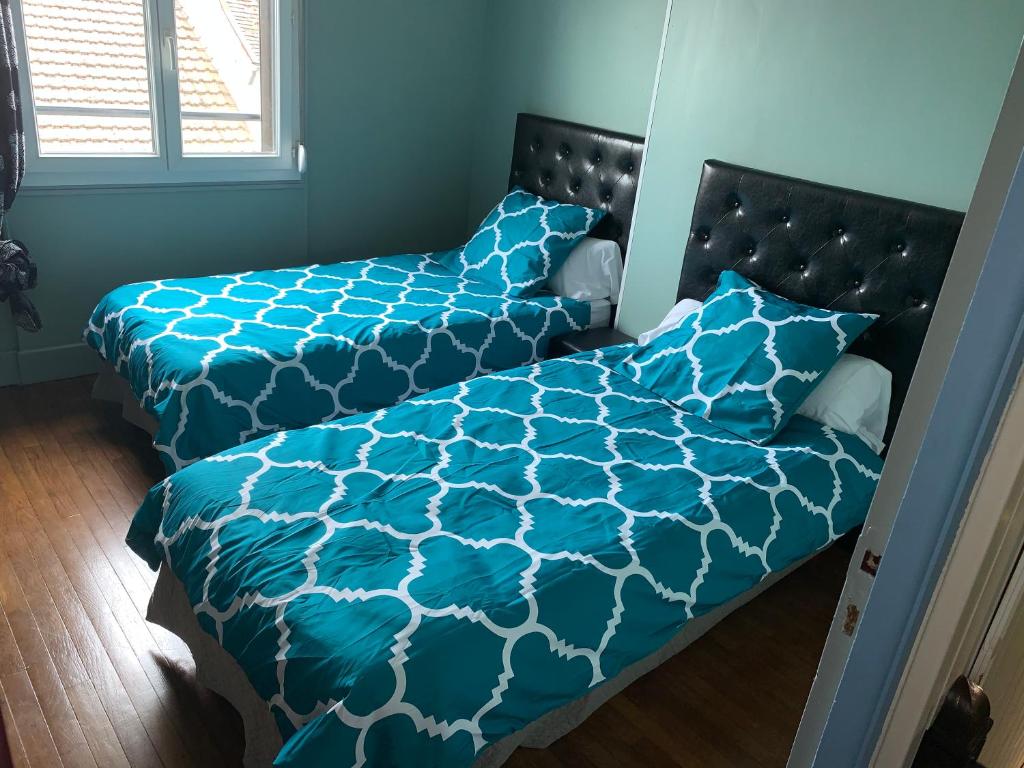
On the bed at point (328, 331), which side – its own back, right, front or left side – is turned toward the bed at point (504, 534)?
left

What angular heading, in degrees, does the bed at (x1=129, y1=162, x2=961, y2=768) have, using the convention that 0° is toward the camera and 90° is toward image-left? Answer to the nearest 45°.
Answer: approximately 45°

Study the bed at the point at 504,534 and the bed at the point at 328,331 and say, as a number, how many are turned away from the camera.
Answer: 0

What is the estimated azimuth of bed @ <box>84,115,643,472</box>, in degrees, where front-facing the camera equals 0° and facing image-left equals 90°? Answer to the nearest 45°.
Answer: approximately 45°

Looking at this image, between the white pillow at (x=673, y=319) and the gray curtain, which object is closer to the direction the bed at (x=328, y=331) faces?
the gray curtain

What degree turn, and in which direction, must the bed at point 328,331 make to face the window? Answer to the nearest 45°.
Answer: approximately 90° to its right

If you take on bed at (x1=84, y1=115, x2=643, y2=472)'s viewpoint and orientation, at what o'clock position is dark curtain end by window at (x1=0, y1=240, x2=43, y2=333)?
The dark curtain end by window is roughly at 2 o'clock from the bed.
